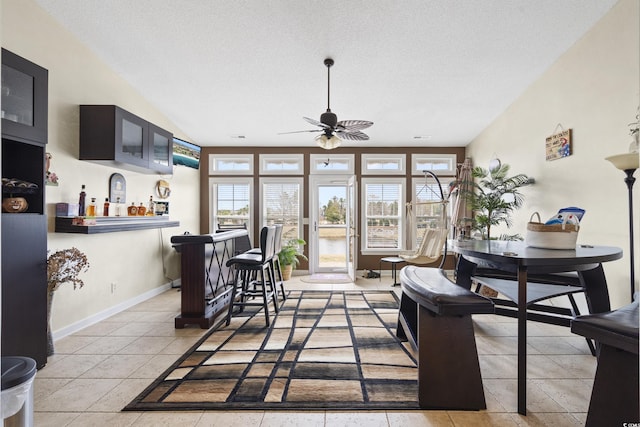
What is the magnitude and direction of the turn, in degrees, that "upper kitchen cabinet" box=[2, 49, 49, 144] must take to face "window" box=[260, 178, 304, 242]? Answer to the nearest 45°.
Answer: approximately 90° to its left

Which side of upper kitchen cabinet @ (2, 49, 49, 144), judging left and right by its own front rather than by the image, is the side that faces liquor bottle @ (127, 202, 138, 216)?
left

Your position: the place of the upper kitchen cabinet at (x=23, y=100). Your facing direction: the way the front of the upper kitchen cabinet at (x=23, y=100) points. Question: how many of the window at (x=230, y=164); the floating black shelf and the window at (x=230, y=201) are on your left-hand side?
3

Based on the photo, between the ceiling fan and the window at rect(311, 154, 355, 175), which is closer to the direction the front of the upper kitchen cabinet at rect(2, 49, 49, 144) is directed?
the ceiling fan

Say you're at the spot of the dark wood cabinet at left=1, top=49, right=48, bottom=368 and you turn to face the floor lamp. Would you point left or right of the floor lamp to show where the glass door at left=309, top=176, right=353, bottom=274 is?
left

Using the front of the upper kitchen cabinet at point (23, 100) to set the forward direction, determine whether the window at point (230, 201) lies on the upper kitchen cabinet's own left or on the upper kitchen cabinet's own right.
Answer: on the upper kitchen cabinet's own left

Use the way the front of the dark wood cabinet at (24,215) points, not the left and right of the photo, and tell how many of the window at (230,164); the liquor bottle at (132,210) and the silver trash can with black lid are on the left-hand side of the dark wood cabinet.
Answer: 2

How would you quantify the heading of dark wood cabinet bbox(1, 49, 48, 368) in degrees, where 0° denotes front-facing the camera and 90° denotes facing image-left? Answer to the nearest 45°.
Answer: approximately 315°

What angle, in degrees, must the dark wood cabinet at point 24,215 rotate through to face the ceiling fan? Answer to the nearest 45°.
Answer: approximately 45° to its left

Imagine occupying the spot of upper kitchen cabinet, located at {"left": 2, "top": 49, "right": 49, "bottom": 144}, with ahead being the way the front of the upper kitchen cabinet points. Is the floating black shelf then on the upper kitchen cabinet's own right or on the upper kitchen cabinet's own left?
on the upper kitchen cabinet's own left
